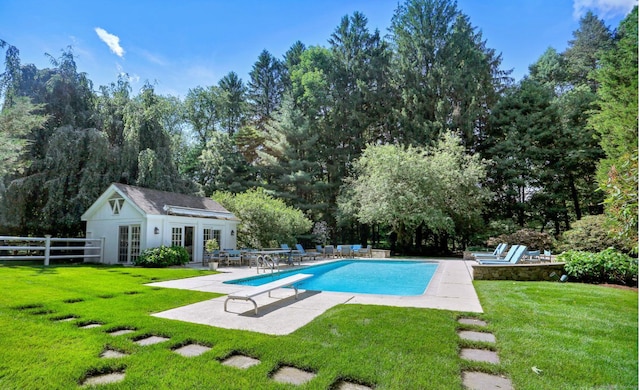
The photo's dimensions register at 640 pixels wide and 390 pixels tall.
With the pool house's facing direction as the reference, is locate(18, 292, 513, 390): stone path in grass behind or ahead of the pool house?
ahead

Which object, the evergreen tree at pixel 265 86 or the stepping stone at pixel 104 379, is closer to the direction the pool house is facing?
the stepping stone

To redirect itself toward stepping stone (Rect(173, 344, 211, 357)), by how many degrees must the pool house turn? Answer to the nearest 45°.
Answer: approximately 45° to its right

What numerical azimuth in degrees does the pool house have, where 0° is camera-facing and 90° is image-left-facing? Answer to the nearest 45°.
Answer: approximately 315°

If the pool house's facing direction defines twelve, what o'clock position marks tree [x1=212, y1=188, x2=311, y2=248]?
The tree is roughly at 10 o'clock from the pool house.
